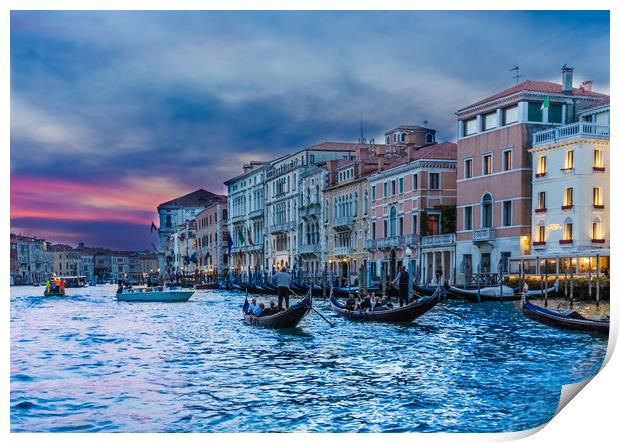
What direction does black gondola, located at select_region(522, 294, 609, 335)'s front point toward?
to the viewer's left

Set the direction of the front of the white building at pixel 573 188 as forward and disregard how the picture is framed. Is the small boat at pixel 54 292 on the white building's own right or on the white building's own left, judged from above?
on the white building's own right

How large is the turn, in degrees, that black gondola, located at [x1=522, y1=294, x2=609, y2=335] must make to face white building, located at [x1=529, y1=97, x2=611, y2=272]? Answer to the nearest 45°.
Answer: approximately 90° to its right

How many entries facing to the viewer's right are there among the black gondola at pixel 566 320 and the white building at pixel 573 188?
0

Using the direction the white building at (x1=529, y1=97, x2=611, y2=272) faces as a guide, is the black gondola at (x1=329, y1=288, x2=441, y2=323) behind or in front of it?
in front

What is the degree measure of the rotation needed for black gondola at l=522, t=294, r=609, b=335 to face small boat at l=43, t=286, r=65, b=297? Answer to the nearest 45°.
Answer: approximately 45° to its right

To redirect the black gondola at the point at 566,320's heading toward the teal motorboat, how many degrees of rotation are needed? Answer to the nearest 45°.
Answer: approximately 45° to its right

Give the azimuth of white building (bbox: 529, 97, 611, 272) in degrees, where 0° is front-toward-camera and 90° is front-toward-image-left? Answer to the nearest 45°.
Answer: approximately 45°
